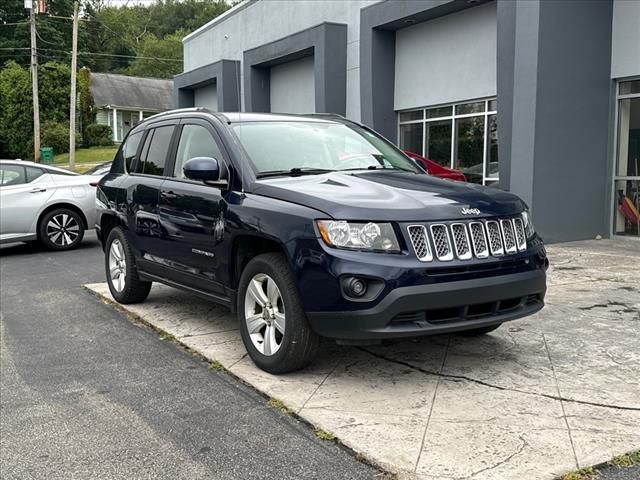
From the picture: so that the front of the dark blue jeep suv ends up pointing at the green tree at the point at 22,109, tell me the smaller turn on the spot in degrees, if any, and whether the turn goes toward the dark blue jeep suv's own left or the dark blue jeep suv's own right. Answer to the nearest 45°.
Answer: approximately 180°

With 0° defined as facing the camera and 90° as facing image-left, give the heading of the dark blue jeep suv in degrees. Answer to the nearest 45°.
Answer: approximately 315°

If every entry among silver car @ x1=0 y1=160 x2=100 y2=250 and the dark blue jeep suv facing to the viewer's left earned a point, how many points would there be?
1

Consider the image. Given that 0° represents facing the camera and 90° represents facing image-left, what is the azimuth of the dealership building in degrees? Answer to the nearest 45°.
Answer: approximately 45°

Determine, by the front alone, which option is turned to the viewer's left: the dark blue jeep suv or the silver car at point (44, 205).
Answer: the silver car

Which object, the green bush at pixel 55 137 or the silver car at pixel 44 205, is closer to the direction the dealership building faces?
the silver car

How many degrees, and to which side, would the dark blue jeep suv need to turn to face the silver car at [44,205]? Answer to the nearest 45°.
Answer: approximately 180°

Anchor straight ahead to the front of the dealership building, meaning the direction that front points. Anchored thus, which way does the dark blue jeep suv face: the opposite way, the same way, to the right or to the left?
to the left

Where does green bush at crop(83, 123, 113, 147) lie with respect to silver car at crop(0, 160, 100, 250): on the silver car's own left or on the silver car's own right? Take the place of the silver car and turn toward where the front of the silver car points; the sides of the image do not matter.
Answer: on the silver car's own right

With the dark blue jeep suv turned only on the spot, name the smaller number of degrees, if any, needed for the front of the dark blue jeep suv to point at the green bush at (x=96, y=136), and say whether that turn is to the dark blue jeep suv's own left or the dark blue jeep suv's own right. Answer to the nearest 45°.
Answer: approximately 135° to the dark blue jeep suv's own left
